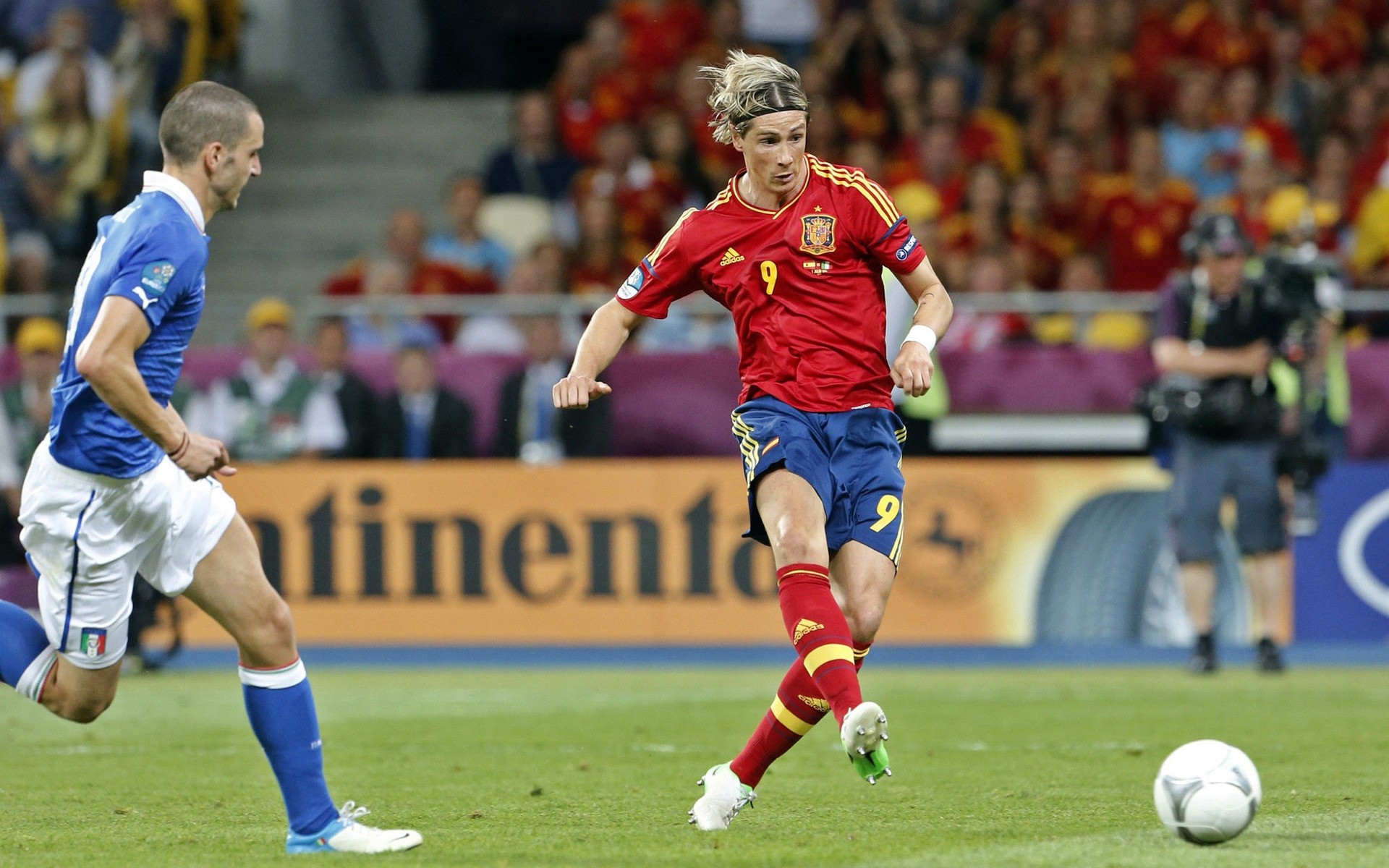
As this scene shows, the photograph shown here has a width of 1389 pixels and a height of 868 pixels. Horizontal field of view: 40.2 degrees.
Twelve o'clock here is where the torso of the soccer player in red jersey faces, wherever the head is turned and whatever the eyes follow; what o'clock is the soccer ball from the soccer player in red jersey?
The soccer ball is roughly at 10 o'clock from the soccer player in red jersey.

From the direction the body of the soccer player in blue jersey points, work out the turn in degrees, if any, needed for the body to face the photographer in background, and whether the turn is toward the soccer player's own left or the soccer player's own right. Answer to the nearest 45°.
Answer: approximately 45° to the soccer player's own left

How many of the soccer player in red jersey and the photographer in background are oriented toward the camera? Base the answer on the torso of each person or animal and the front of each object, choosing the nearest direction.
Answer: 2

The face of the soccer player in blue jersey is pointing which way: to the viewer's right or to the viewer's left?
to the viewer's right

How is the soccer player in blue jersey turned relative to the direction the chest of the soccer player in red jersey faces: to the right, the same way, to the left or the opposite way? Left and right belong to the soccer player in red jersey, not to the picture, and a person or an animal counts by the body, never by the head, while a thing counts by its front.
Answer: to the left

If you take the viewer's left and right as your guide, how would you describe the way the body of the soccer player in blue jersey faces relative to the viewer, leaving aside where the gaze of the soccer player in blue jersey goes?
facing to the right of the viewer

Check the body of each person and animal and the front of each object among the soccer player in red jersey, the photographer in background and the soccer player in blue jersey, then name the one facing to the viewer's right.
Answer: the soccer player in blue jersey

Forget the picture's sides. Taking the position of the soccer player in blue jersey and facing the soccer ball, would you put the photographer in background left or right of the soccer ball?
left

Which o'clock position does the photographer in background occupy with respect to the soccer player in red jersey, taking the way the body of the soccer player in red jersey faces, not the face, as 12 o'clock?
The photographer in background is roughly at 7 o'clock from the soccer player in red jersey.

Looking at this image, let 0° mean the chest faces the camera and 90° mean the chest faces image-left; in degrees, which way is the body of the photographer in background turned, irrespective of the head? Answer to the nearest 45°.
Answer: approximately 0°
